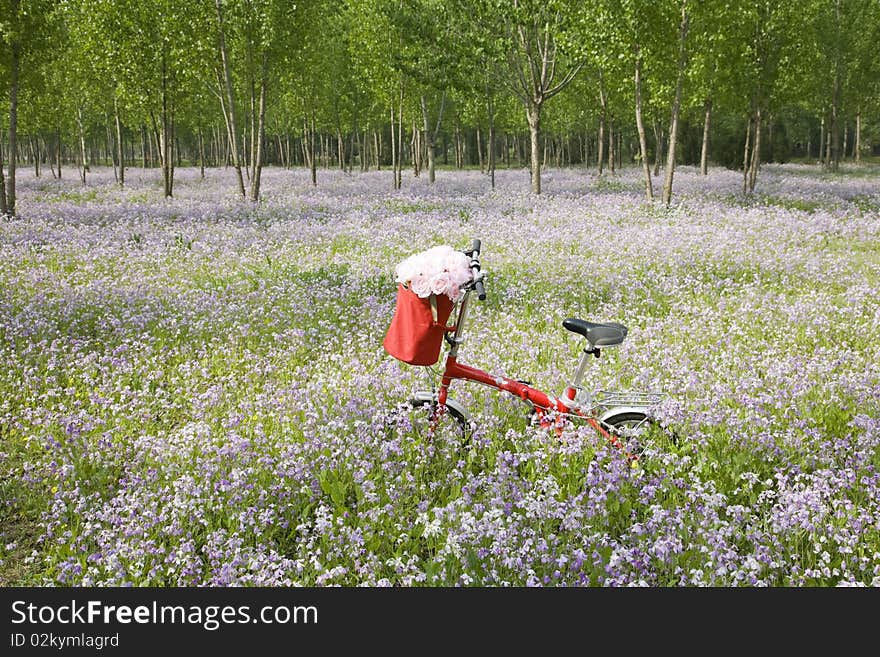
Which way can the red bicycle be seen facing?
to the viewer's left
